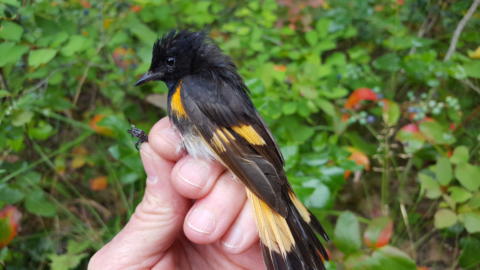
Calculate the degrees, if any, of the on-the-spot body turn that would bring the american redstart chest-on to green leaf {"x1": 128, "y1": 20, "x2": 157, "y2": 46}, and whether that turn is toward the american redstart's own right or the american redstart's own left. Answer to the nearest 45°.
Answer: approximately 90° to the american redstart's own right

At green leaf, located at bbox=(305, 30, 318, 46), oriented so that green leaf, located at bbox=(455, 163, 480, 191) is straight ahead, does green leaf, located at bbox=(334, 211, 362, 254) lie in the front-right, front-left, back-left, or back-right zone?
front-right

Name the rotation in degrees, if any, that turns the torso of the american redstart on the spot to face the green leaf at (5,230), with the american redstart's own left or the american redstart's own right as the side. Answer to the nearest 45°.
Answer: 0° — it already faces it

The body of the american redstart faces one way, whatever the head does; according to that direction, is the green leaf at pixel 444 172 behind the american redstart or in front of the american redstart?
behind

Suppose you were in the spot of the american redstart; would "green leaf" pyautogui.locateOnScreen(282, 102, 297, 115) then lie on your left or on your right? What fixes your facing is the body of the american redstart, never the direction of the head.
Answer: on your right

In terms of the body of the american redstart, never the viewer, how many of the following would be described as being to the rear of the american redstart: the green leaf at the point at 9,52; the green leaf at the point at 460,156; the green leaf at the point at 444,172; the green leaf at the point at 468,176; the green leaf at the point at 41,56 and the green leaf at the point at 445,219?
4

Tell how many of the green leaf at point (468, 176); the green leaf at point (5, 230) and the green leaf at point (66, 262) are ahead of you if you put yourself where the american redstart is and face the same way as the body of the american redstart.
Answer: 2

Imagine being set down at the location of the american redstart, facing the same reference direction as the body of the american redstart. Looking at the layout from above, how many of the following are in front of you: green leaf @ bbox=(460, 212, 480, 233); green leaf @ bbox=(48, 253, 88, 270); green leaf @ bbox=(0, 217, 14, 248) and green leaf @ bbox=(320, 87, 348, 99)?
2

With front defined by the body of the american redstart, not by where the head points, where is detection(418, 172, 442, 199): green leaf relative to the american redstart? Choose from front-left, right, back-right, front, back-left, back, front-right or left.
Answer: back

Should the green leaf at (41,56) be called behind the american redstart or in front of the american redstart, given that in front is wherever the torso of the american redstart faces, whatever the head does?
in front

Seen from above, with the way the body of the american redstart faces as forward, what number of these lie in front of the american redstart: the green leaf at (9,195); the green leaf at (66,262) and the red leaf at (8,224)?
3

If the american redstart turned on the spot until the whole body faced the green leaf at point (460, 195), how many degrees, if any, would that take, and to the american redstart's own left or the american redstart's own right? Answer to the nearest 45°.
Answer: approximately 180°

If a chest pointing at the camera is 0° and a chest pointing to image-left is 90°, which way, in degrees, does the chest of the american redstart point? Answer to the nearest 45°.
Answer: approximately 90°
